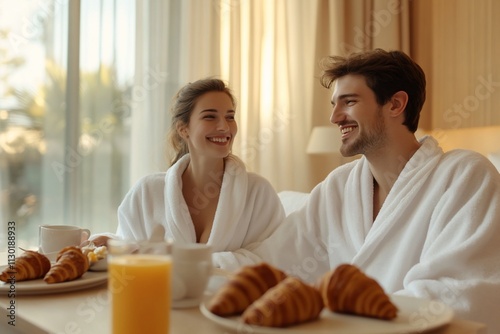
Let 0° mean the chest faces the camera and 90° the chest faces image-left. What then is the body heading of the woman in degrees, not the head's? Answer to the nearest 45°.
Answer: approximately 0°

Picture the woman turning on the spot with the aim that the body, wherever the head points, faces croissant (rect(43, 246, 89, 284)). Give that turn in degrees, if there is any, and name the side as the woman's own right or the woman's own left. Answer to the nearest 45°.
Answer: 0° — they already face it

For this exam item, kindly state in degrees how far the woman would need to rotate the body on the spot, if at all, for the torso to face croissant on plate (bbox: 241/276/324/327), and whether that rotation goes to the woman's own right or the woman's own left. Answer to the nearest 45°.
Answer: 0° — they already face it

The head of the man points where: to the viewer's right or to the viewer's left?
to the viewer's left

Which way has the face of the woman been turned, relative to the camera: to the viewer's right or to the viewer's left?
to the viewer's right

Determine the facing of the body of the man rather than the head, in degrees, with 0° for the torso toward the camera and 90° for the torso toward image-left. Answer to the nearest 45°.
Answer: approximately 45°

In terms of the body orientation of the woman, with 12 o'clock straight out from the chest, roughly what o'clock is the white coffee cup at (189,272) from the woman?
The white coffee cup is roughly at 12 o'clock from the woman.

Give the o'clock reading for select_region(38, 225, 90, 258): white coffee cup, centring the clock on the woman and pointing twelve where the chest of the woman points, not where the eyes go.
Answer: The white coffee cup is roughly at 1 o'clock from the woman.

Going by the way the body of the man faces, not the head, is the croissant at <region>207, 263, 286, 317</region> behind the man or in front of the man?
in front

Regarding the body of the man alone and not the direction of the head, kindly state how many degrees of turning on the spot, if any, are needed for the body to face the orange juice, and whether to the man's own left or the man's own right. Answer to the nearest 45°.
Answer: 0° — they already face it

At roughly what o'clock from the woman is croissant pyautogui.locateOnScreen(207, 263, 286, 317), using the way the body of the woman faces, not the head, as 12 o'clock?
The croissant is roughly at 12 o'clock from the woman.

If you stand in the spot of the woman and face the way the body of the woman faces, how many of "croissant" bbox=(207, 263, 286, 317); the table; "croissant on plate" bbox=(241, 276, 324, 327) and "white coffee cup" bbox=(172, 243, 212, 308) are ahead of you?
4
